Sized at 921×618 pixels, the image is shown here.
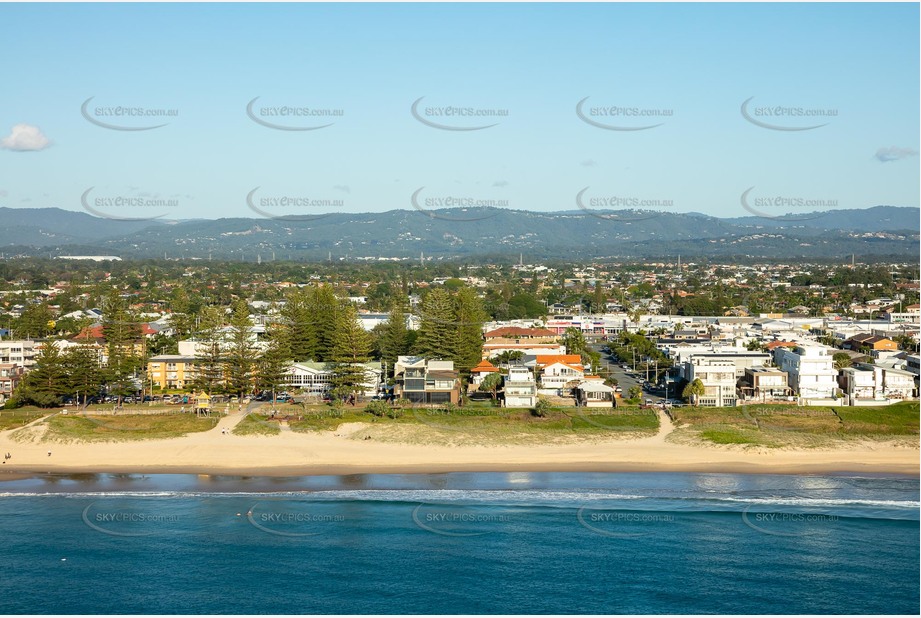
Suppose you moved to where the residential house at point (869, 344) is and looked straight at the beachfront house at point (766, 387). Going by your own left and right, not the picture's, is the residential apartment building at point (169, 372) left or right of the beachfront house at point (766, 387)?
right

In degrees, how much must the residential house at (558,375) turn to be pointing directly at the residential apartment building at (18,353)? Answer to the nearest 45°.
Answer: approximately 90° to its right

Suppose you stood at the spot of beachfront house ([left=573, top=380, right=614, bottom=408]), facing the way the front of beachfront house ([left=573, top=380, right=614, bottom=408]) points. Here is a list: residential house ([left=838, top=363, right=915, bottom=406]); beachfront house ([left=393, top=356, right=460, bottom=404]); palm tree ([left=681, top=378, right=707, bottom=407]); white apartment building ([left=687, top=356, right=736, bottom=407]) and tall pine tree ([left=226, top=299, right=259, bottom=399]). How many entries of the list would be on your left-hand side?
3

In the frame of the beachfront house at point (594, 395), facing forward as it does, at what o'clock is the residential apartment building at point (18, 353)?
The residential apartment building is roughly at 3 o'clock from the beachfront house.

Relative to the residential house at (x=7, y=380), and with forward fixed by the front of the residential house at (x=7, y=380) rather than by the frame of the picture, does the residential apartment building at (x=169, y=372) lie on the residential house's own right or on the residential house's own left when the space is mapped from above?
on the residential house's own left

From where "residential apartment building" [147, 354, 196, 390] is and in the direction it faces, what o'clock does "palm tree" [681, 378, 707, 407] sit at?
The palm tree is roughly at 10 o'clock from the residential apartment building.

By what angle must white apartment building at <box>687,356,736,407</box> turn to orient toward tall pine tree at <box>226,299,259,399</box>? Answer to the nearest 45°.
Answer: approximately 90° to its right

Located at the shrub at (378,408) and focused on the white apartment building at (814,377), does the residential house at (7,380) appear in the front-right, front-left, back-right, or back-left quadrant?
back-left

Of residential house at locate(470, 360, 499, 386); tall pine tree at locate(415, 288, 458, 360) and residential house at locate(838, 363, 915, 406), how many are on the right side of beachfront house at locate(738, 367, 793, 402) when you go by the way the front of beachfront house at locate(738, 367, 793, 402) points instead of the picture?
2

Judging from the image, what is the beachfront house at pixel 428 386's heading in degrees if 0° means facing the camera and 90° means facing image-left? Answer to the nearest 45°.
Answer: approximately 0°

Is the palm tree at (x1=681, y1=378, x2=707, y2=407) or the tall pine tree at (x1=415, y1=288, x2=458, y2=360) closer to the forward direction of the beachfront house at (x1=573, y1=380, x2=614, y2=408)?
the palm tree
